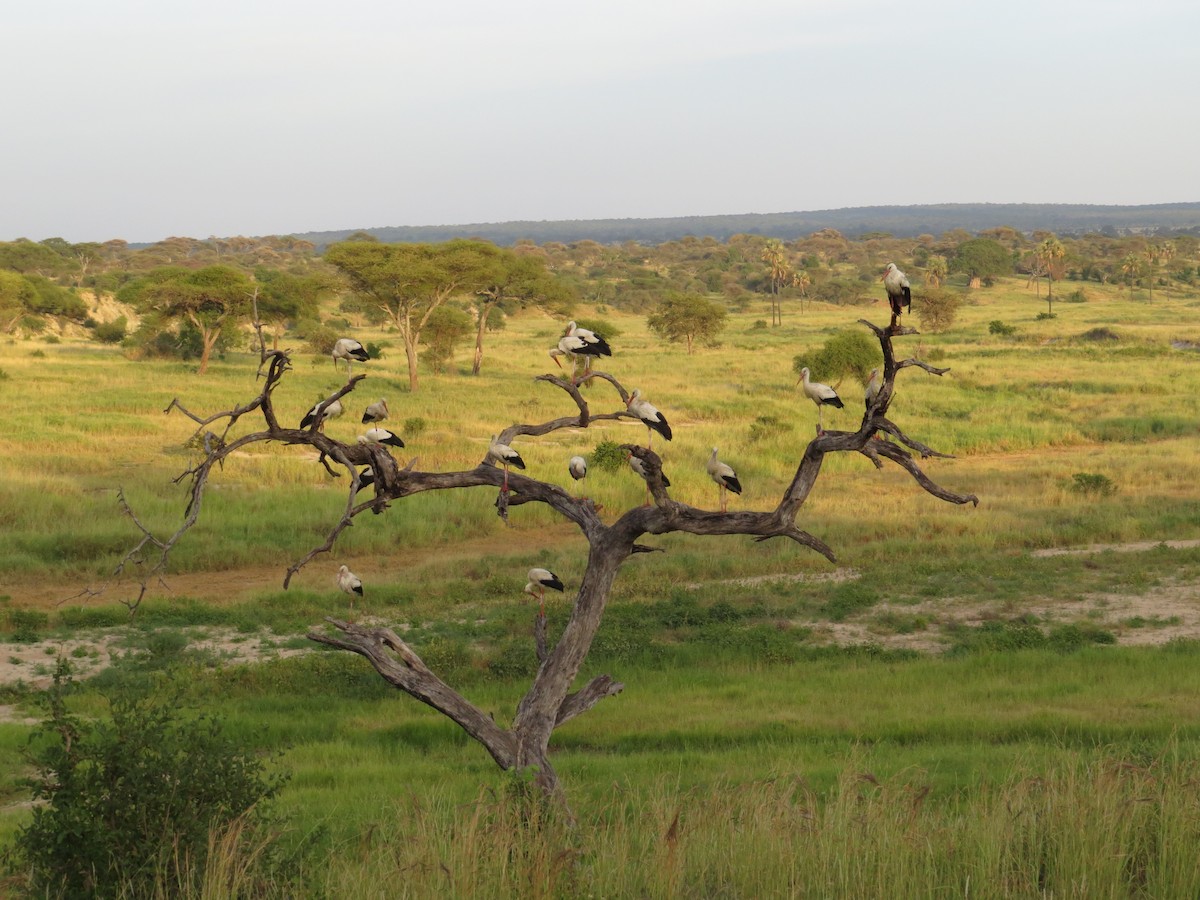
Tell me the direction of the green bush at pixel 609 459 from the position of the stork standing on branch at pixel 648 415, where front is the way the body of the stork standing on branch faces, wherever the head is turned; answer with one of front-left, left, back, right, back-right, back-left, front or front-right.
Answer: right

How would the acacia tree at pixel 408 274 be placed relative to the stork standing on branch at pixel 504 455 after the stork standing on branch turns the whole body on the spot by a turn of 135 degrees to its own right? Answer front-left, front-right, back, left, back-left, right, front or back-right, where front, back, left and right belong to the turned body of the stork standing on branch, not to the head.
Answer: front-left

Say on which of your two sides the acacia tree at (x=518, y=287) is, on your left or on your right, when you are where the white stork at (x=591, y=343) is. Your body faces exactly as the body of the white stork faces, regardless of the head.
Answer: on your right

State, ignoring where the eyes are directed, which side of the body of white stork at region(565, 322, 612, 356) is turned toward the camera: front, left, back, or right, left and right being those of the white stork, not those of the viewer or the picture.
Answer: left

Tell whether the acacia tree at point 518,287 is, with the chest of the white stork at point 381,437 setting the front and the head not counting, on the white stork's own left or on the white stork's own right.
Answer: on the white stork's own right

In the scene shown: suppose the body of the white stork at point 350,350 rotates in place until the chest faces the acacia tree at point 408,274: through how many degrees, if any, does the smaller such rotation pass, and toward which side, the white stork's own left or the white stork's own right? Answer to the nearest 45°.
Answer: approximately 90° to the white stork's own right

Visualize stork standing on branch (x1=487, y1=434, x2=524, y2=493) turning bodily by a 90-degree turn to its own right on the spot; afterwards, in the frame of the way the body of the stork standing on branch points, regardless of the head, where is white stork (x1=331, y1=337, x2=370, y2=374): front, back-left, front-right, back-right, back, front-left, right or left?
front-left

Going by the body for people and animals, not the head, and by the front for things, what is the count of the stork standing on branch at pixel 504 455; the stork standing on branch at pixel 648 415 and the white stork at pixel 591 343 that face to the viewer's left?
3

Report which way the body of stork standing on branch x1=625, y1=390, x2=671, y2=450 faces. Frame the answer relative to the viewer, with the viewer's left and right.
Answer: facing to the left of the viewer

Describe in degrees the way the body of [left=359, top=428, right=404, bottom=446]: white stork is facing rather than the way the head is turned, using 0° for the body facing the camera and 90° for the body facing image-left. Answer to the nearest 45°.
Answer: approximately 90°

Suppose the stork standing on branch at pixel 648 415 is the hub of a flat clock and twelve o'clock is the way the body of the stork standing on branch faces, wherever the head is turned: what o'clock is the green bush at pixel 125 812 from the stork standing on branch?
The green bush is roughly at 11 o'clock from the stork standing on branch.

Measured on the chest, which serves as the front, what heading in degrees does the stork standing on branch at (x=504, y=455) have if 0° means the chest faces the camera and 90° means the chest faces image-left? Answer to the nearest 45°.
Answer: approximately 90°

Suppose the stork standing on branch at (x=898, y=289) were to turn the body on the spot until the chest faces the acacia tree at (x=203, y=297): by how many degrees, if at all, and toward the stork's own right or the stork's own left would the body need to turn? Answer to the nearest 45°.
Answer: approximately 90° to the stork's own right

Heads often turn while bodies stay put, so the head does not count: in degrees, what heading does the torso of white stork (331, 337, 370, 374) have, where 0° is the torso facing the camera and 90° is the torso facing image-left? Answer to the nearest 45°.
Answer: approximately 90°
